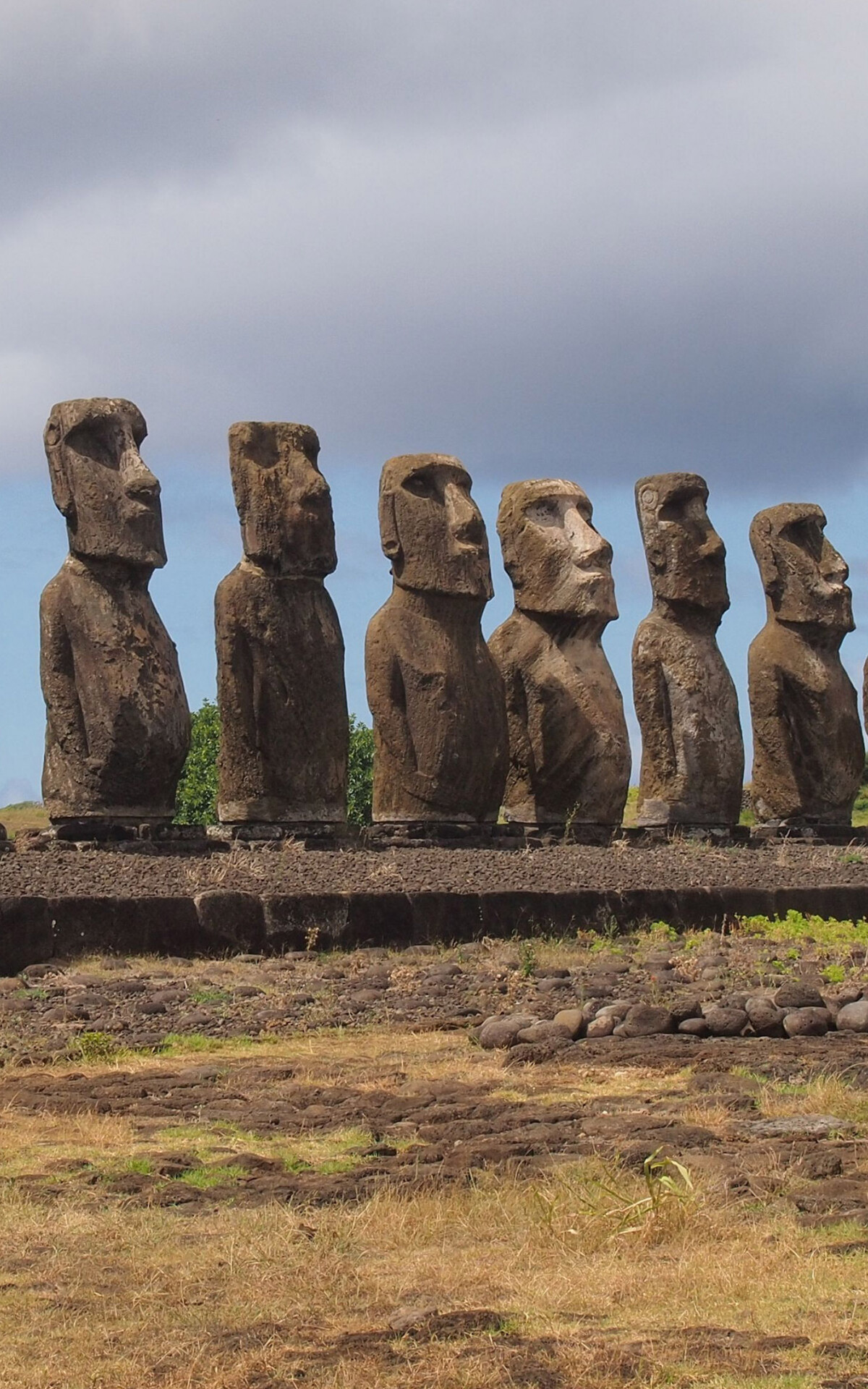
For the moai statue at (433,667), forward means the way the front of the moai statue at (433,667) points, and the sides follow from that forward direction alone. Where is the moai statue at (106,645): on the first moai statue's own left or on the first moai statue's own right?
on the first moai statue's own right

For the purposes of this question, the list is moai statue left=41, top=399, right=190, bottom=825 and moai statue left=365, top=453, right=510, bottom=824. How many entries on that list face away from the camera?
0

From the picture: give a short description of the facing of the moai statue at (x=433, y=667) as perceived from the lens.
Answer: facing the viewer and to the right of the viewer

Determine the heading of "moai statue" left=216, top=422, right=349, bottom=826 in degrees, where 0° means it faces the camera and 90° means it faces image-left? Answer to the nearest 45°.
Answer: approximately 315°

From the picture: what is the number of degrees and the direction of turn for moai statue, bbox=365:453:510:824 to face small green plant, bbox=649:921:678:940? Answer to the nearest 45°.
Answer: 0° — it already faces it

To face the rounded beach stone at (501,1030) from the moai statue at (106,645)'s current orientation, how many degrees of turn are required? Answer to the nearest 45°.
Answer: approximately 45° to its right

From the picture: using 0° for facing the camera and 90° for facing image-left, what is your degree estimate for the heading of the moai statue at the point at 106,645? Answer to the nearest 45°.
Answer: approximately 315°

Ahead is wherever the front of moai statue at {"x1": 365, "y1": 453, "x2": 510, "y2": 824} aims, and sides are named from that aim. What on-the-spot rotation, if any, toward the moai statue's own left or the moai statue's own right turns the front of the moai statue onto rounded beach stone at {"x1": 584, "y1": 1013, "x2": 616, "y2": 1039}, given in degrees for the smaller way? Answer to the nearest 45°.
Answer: approximately 45° to the moai statue's own right

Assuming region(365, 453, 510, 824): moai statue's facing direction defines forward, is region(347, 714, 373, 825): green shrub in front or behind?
behind

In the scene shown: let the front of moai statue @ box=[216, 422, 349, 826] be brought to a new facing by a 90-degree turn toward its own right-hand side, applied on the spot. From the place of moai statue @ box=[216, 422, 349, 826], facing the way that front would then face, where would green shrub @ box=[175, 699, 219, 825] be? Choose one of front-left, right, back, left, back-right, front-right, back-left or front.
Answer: back-right

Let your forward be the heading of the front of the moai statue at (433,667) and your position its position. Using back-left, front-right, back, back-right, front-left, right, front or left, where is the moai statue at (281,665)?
right

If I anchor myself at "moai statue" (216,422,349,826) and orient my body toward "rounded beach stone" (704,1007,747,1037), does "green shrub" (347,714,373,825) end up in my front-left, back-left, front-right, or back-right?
back-left

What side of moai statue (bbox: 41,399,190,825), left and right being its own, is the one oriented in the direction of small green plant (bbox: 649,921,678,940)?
front

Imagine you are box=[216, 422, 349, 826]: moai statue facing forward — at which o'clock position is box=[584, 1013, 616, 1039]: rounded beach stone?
The rounded beach stone is roughly at 1 o'clock from the moai statue.
